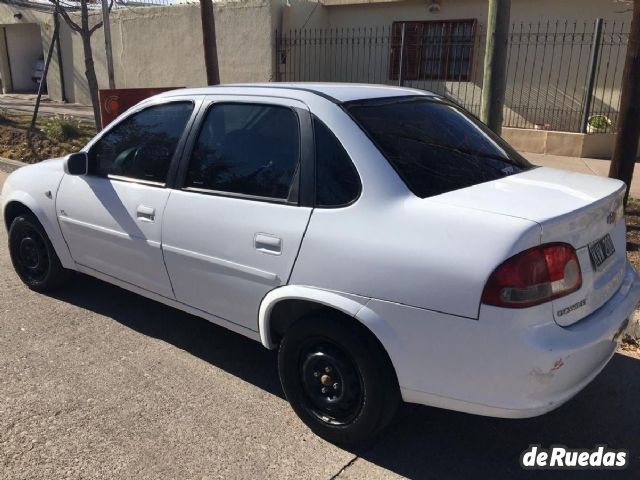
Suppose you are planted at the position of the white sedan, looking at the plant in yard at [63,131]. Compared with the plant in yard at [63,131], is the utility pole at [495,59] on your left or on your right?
right

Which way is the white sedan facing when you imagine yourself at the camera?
facing away from the viewer and to the left of the viewer

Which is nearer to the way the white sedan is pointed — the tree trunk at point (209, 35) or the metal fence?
the tree trunk

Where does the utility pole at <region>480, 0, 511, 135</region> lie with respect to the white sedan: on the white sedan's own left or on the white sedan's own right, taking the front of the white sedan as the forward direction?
on the white sedan's own right

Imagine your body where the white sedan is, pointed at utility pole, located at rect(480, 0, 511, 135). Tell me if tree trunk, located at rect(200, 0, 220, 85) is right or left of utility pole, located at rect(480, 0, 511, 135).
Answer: left

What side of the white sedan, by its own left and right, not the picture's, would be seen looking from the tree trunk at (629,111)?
right

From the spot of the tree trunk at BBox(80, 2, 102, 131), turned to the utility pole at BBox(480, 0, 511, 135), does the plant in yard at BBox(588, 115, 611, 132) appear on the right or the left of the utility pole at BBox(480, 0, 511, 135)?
left

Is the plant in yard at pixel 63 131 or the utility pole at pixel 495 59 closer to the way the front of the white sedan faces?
the plant in yard

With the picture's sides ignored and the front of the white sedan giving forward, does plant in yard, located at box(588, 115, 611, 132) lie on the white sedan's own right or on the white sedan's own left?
on the white sedan's own right

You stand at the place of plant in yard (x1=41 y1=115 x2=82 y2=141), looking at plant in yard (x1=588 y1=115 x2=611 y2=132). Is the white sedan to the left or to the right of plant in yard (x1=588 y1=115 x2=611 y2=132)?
right

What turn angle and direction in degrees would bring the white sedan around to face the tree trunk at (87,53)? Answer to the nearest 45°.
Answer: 0° — it already faces it

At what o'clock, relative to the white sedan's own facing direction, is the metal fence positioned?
The metal fence is roughly at 2 o'clock from the white sedan.

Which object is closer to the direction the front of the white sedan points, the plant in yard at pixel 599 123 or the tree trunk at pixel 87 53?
the tree trunk
